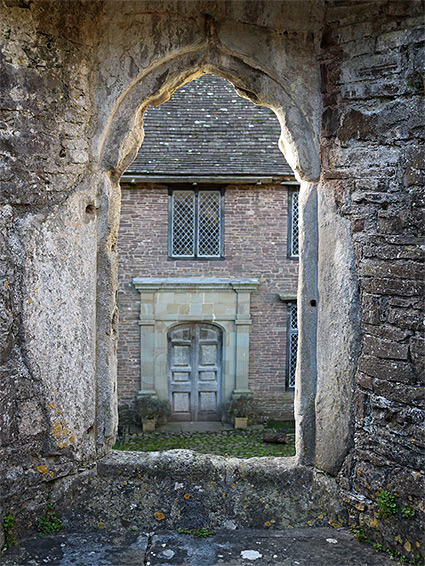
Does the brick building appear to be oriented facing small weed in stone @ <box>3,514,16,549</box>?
yes

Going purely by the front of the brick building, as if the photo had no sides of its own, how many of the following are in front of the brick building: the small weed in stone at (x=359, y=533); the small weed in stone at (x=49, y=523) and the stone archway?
3

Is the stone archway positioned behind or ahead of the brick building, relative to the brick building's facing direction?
ahead

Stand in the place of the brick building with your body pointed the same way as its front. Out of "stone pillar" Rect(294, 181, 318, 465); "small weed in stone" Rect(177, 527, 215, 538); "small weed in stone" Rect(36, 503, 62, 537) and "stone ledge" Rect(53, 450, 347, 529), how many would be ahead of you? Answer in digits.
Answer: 4

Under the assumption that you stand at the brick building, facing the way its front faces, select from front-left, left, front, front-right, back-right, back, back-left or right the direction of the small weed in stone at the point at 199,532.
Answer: front

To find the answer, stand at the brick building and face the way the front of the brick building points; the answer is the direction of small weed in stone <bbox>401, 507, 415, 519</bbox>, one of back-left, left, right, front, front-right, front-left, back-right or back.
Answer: front

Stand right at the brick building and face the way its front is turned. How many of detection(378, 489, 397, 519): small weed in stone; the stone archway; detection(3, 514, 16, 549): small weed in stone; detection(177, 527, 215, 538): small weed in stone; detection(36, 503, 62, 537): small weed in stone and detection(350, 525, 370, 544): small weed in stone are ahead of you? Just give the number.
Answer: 6

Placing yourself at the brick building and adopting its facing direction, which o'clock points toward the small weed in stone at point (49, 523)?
The small weed in stone is roughly at 12 o'clock from the brick building.

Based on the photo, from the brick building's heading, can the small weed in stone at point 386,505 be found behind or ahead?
ahead

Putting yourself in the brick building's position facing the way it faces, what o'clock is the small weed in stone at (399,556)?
The small weed in stone is roughly at 12 o'clock from the brick building.

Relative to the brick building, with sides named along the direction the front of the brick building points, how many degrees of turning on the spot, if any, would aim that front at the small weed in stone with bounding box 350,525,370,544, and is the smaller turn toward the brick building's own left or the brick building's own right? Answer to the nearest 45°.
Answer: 0° — it already faces it

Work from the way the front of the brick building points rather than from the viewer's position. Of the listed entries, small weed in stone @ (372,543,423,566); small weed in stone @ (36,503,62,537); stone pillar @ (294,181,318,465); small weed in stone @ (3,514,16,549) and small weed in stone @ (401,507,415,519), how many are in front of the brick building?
5

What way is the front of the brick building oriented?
toward the camera
